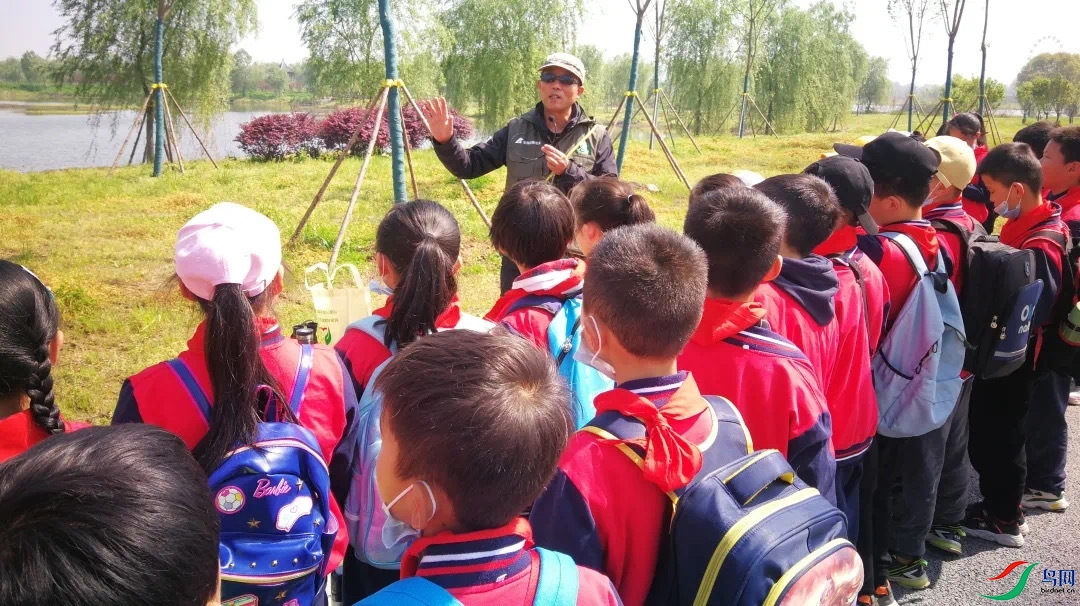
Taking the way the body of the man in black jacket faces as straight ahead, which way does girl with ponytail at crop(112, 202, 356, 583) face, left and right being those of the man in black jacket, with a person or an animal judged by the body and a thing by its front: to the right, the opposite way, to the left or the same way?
the opposite way

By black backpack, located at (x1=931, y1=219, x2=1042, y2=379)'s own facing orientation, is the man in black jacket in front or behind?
behind

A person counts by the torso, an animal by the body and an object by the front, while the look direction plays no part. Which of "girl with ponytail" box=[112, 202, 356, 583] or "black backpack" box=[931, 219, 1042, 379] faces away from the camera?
the girl with ponytail

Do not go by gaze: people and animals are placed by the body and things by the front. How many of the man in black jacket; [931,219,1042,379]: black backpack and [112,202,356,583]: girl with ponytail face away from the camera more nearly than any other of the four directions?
1

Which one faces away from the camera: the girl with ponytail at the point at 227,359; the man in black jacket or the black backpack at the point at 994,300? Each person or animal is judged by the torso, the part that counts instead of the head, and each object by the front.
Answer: the girl with ponytail

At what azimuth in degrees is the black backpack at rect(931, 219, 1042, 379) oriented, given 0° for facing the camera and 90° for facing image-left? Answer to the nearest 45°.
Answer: approximately 315°

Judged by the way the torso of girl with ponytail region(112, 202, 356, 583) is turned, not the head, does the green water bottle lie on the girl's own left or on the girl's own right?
on the girl's own right

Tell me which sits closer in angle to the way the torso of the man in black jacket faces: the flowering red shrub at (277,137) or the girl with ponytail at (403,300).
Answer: the girl with ponytail

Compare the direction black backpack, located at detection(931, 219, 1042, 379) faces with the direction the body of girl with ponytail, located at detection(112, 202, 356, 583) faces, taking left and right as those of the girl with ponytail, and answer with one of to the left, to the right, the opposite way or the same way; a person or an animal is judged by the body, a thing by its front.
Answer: the opposite way

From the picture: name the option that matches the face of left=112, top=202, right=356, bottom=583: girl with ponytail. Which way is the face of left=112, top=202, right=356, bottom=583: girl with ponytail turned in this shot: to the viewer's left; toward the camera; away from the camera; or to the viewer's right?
away from the camera

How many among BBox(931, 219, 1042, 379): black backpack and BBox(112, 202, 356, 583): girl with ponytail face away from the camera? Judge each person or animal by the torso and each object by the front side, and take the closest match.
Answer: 1

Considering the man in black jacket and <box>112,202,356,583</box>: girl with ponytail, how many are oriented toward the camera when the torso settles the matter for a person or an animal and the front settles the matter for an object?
1
